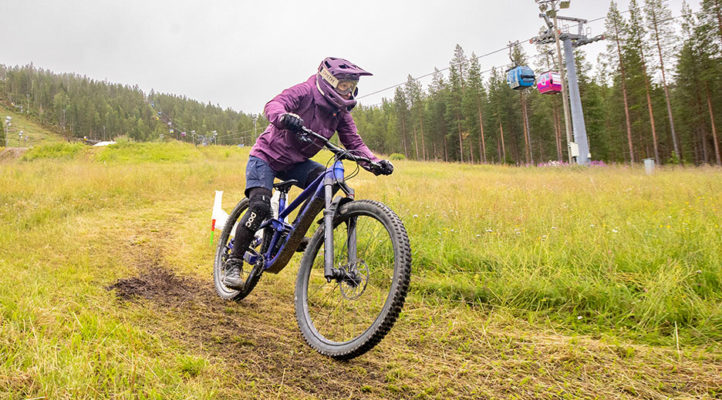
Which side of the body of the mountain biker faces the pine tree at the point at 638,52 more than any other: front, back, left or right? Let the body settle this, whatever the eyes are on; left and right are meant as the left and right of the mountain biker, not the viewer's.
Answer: left

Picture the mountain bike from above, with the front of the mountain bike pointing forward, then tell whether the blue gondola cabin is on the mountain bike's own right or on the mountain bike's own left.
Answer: on the mountain bike's own left

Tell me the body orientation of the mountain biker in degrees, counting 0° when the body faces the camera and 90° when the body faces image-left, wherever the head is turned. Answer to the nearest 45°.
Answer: approximately 315°

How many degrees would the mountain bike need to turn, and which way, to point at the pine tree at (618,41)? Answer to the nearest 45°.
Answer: approximately 90° to its left

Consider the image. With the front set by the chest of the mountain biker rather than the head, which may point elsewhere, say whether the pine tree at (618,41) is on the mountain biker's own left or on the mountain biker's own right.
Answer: on the mountain biker's own left

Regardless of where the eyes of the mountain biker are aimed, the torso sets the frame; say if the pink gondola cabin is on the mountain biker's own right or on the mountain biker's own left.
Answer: on the mountain biker's own left

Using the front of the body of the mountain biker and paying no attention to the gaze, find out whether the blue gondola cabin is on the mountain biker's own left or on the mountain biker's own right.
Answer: on the mountain biker's own left

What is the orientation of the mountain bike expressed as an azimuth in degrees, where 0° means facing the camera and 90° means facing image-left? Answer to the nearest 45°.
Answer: approximately 315°
